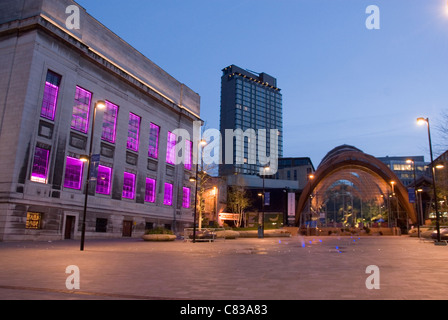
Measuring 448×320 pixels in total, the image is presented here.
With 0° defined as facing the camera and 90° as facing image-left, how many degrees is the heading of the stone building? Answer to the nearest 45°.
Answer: approximately 315°
